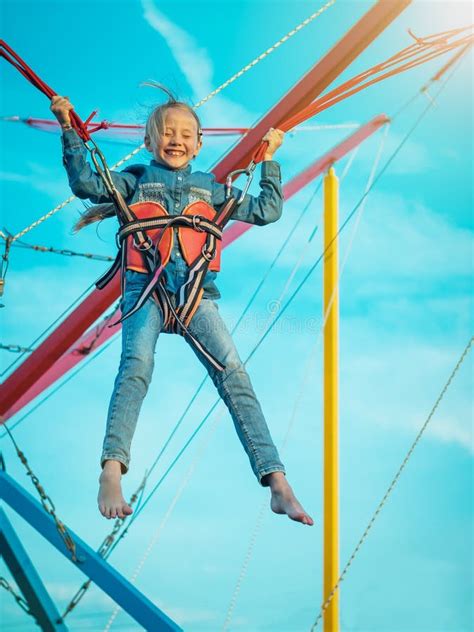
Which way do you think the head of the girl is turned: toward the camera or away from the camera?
toward the camera

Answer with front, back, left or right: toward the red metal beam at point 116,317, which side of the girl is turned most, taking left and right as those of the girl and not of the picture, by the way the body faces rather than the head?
back

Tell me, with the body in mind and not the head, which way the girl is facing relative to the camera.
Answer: toward the camera

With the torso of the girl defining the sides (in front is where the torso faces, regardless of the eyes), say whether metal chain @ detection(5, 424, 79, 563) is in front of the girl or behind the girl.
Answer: behind

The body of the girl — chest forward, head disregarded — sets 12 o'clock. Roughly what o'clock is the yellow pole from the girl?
The yellow pole is roughly at 7 o'clock from the girl.
